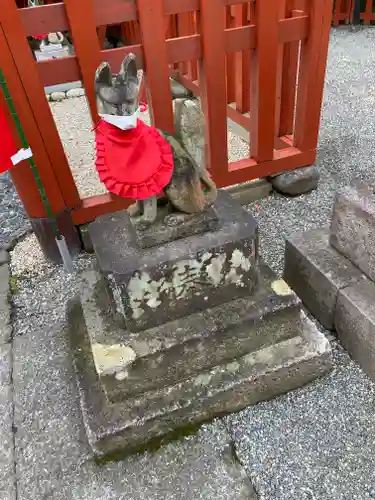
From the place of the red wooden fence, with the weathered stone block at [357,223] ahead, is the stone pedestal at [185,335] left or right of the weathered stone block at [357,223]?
right

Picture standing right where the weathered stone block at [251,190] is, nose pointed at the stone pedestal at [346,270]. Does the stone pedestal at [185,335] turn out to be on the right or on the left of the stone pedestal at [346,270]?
right

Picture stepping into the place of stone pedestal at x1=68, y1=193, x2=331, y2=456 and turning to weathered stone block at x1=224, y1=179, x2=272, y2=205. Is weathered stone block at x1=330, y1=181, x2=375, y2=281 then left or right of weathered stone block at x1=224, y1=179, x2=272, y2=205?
right

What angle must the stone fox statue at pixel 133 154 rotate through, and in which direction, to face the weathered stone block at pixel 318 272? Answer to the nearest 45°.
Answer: approximately 135° to its left

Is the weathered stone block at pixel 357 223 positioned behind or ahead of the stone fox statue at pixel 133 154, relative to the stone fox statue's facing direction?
behind

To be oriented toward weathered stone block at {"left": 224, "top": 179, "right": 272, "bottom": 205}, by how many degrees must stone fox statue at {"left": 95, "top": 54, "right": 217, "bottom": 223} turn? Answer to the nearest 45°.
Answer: approximately 180°

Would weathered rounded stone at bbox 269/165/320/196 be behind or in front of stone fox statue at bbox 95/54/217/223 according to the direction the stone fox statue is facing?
behind

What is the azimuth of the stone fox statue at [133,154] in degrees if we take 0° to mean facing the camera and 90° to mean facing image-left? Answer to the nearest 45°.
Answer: approximately 45°

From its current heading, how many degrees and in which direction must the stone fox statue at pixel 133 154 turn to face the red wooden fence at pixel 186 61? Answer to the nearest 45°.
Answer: approximately 135° to its right
